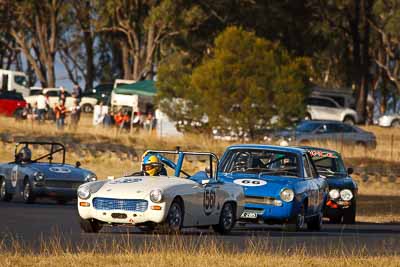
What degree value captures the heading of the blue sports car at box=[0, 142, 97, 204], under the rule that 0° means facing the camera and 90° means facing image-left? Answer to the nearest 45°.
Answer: approximately 315°

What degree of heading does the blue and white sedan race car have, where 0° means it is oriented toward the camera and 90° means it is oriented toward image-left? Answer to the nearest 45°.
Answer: approximately 0°

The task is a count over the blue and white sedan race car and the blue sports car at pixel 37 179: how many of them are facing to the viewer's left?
0

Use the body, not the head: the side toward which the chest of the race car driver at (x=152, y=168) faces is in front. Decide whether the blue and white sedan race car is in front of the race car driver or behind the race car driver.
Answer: behind

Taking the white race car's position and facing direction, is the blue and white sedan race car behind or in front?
behind

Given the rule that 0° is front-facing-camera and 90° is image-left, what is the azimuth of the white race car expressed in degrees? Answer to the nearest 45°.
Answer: approximately 45°

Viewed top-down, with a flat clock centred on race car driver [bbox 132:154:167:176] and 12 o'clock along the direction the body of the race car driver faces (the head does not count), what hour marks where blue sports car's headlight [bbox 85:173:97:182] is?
The blue sports car's headlight is roughly at 4 o'clock from the race car driver.

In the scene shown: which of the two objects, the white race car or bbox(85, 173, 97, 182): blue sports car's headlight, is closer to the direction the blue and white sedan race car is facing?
the white race car

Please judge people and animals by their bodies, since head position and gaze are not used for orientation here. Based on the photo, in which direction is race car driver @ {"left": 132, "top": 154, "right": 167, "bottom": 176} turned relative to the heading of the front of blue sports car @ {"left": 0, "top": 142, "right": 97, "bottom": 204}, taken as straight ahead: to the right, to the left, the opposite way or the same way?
to the right

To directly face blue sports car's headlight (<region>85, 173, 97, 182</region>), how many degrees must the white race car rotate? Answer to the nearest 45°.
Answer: approximately 135° to its right
